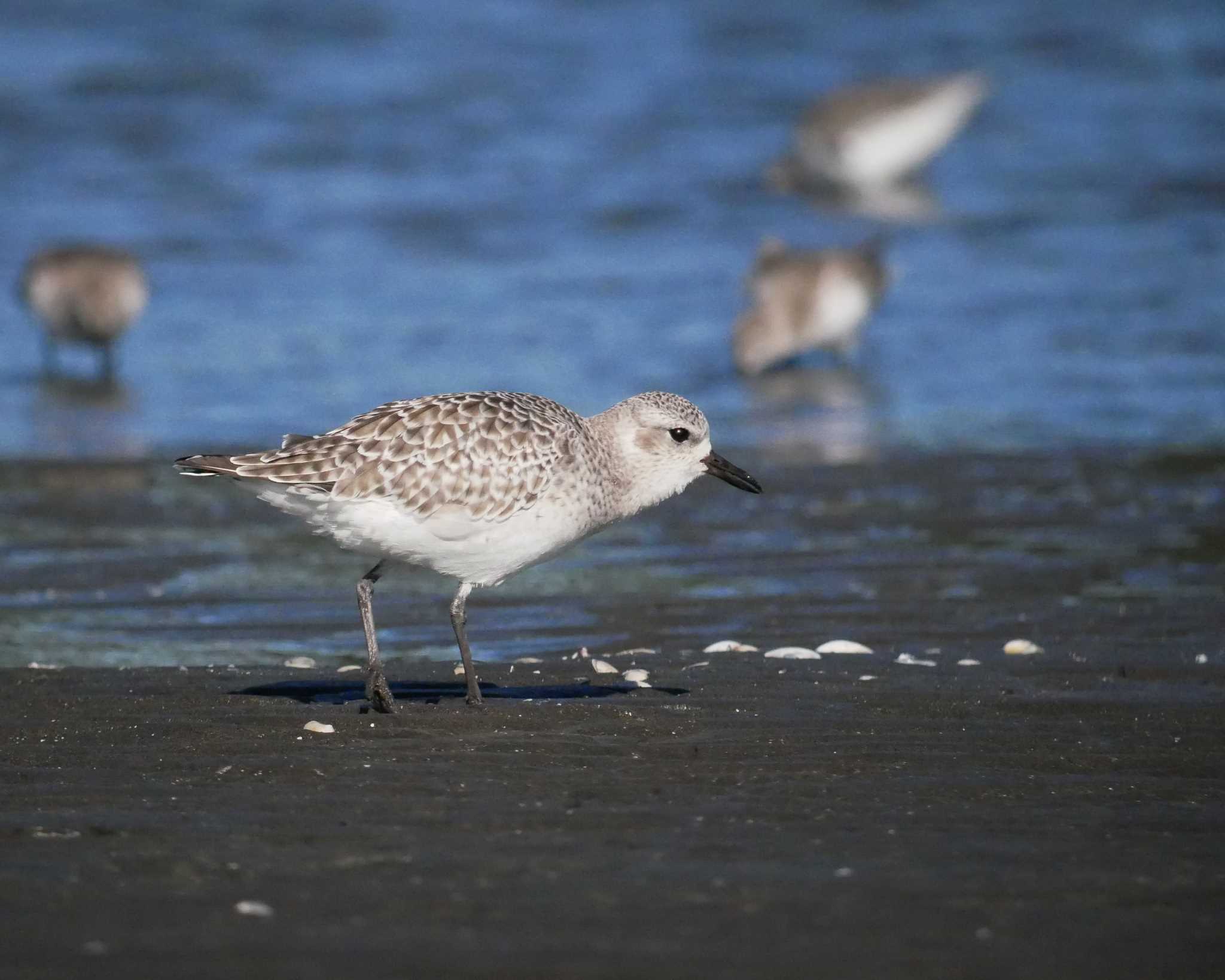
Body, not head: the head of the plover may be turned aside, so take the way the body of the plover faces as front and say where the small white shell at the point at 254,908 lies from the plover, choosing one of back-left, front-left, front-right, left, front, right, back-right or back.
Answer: right

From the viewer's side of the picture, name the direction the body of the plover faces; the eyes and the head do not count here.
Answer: to the viewer's right

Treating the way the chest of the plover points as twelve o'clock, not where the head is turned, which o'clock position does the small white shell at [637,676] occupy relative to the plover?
The small white shell is roughly at 11 o'clock from the plover.

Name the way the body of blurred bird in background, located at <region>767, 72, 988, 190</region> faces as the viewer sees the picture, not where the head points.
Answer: to the viewer's left

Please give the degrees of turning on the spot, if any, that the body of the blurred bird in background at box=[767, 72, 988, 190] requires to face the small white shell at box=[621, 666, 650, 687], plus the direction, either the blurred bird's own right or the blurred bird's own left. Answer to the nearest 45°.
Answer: approximately 90° to the blurred bird's own left

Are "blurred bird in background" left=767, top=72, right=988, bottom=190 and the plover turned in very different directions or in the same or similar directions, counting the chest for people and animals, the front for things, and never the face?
very different directions

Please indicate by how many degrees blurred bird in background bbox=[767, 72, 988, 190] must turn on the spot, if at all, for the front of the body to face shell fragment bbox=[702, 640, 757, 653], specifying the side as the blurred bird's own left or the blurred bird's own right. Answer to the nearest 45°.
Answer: approximately 90° to the blurred bird's own left

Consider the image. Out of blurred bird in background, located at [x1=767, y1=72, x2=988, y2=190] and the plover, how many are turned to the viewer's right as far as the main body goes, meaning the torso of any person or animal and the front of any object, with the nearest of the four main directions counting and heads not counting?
1

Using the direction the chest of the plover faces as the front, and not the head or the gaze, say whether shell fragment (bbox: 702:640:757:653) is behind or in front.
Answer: in front

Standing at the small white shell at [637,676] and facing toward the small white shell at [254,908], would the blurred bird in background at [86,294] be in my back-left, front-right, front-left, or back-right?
back-right

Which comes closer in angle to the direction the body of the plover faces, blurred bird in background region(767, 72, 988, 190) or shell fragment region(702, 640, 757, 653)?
the shell fragment

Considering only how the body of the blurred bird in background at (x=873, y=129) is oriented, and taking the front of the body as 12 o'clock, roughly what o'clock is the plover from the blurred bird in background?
The plover is roughly at 9 o'clock from the blurred bird in background.

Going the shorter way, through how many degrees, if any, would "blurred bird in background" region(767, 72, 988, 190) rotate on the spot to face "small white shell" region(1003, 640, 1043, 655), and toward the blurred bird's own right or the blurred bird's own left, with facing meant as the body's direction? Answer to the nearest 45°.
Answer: approximately 90° to the blurred bird's own left

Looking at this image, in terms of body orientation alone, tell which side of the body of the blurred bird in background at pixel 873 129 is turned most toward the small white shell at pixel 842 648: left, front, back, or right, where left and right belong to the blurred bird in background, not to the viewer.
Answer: left
